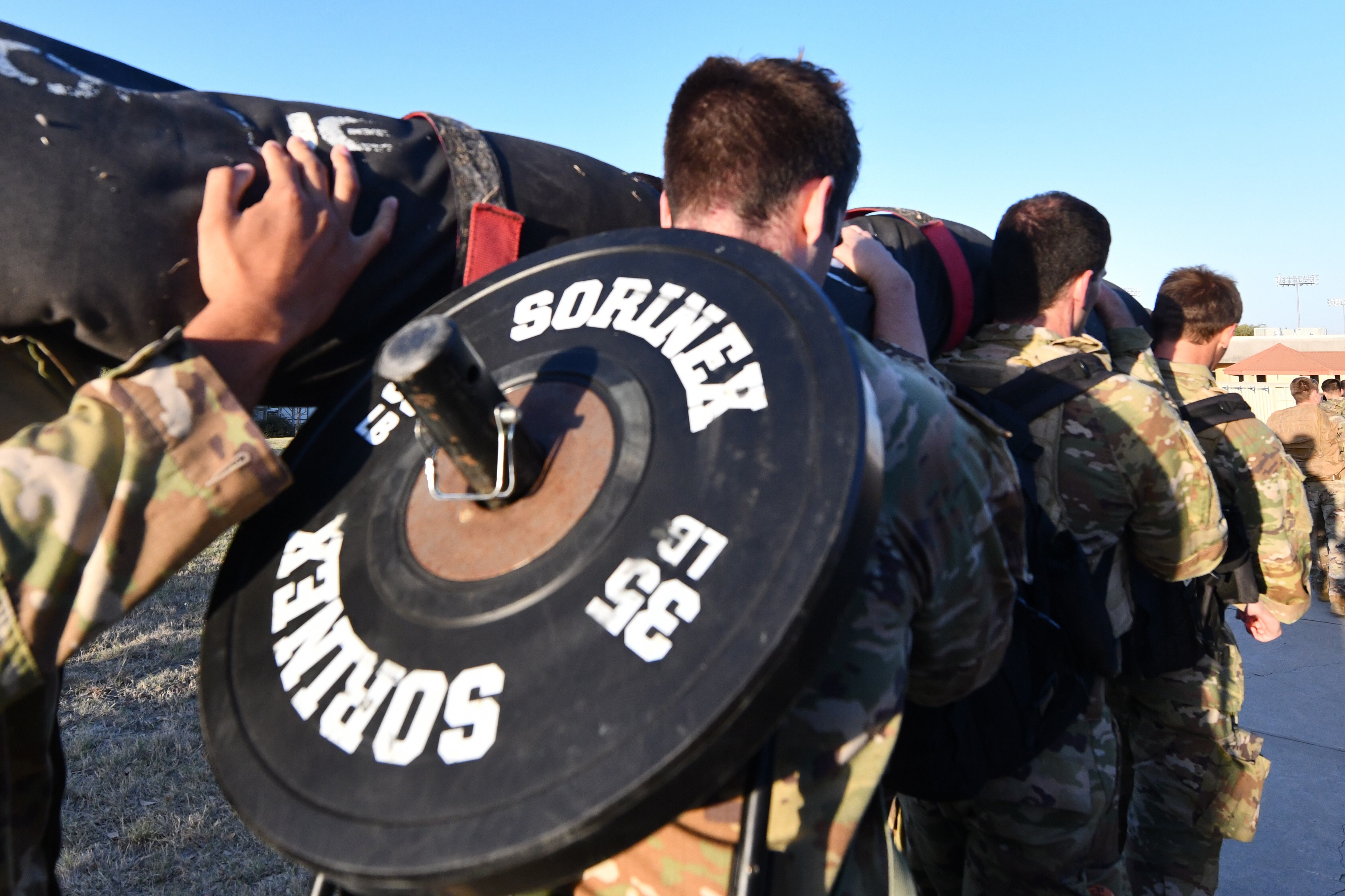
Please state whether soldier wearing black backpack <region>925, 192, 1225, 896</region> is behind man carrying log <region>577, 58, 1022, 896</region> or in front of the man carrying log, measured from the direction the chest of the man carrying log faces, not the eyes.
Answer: in front

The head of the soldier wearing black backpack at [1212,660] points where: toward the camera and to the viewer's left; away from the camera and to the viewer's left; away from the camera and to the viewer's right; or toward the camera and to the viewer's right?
away from the camera and to the viewer's right

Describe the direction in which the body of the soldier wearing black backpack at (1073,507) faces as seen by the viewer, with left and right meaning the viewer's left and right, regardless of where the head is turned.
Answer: facing away from the viewer and to the right of the viewer

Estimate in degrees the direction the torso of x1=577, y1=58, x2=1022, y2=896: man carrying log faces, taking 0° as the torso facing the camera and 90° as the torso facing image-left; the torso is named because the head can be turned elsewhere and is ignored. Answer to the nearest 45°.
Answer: approximately 225°

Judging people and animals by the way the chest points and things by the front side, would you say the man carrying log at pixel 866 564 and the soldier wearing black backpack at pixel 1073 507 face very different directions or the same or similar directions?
same or similar directions

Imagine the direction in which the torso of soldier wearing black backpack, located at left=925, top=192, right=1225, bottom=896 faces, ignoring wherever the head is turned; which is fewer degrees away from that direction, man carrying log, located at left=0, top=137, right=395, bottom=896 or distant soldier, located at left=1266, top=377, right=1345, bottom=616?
the distant soldier

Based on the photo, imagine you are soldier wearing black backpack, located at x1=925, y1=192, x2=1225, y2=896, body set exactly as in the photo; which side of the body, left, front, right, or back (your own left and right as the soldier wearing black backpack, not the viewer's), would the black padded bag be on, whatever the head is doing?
back

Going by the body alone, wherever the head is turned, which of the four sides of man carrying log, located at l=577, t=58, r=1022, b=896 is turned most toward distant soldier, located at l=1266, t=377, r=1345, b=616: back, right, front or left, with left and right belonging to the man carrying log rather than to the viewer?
front

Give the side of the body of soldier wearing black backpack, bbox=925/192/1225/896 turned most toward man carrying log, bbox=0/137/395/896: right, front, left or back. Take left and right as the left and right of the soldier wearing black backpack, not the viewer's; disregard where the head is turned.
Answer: back

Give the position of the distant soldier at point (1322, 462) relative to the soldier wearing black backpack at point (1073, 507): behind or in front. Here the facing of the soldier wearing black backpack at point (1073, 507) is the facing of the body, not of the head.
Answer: in front

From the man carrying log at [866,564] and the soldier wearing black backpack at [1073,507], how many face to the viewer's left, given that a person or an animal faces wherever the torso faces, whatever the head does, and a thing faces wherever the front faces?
0

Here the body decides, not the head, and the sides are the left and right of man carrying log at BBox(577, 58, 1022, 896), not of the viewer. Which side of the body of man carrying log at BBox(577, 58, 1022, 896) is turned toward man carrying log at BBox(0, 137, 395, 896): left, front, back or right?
back
